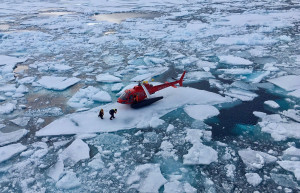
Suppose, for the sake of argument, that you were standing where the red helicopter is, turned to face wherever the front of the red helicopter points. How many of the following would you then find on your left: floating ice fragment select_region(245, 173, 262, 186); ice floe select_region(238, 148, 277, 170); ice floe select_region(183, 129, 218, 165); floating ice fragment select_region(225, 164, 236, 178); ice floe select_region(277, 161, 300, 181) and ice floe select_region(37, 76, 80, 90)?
5

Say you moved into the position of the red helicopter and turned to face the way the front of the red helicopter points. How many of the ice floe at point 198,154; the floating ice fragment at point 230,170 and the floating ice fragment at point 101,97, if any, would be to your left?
2

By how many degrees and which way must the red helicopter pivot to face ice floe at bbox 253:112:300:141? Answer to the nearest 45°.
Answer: approximately 135° to its left

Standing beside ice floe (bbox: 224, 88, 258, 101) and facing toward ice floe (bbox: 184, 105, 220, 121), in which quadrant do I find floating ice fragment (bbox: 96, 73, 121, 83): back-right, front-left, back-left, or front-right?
front-right

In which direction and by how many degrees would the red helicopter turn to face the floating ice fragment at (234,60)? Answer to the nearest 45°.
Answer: approximately 180°

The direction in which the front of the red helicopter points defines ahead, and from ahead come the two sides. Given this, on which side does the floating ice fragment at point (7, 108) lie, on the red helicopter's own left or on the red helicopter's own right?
on the red helicopter's own right

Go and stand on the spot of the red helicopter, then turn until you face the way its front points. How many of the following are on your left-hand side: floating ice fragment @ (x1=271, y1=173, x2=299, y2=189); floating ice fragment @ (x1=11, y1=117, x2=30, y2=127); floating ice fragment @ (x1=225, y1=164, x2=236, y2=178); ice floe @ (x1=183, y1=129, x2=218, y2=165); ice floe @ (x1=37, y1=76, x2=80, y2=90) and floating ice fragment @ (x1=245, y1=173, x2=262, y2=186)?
4

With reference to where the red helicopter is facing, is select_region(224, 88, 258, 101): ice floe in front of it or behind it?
behind

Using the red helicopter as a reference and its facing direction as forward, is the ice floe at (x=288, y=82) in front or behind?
behind

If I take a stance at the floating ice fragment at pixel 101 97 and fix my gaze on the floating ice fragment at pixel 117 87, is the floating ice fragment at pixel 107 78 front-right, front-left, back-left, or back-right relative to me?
front-left

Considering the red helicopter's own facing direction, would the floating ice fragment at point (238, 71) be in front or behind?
behind

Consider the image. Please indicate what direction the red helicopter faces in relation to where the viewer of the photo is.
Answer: facing the viewer and to the left of the viewer

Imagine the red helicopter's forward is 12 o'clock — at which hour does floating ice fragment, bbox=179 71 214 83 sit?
The floating ice fragment is roughly at 6 o'clock from the red helicopter.

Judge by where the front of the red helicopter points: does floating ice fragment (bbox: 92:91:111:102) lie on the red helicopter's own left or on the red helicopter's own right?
on the red helicopter's own right

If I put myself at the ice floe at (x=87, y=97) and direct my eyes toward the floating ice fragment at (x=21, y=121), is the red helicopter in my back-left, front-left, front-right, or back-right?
back-left

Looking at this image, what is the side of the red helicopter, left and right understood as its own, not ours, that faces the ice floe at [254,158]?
left

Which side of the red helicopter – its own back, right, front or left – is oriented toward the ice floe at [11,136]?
front

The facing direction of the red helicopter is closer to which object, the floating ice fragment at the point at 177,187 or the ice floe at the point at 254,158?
the floating ice fragment

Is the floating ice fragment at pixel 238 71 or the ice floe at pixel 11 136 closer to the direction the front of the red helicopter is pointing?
the ice floe

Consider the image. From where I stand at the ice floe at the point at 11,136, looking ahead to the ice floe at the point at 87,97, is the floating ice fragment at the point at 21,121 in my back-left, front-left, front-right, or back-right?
front-left
